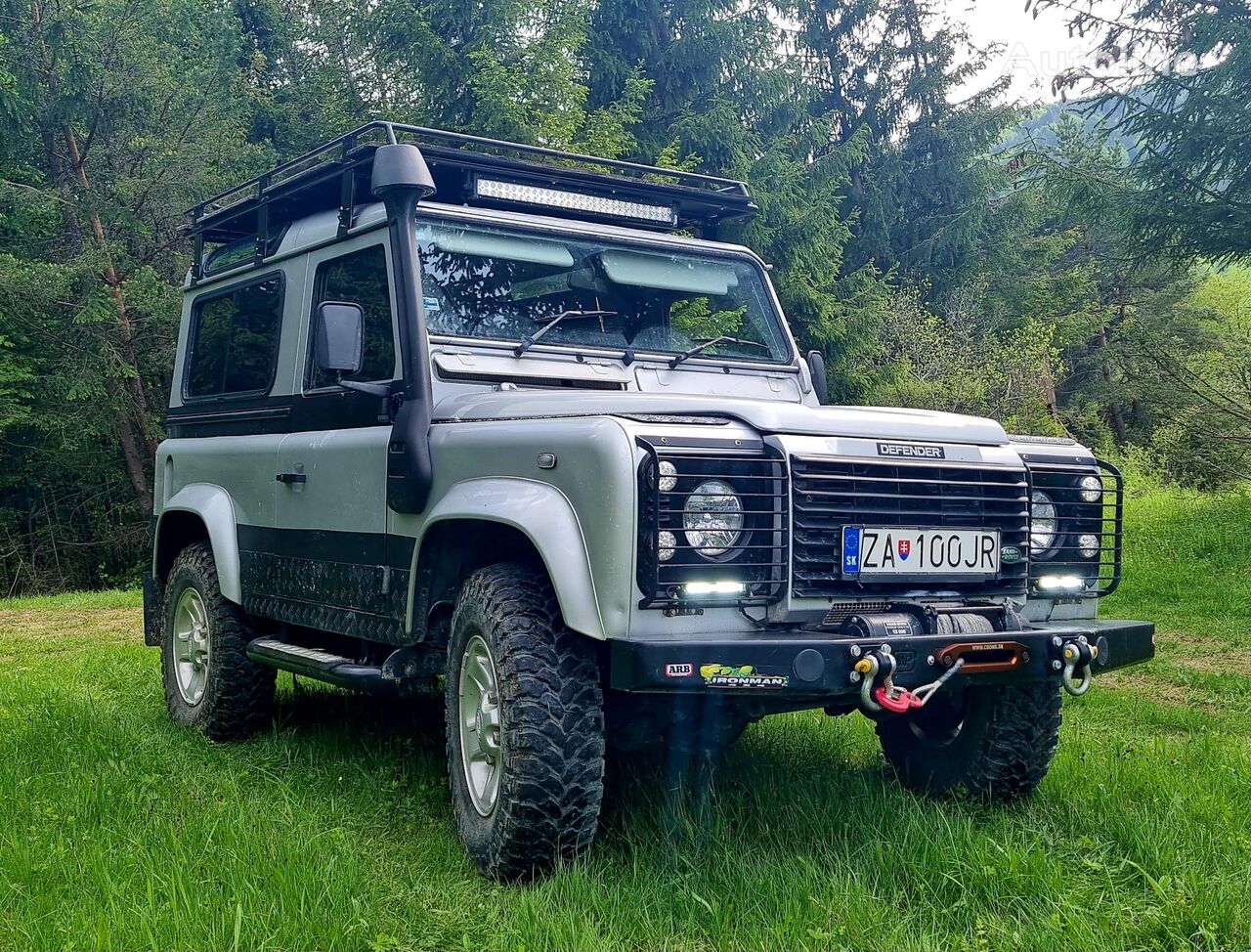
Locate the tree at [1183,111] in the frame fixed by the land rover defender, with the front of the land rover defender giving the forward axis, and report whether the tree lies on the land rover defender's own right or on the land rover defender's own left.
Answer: on the land rover defender's own left

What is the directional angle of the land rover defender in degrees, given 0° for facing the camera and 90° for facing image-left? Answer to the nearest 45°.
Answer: approximately 315°
